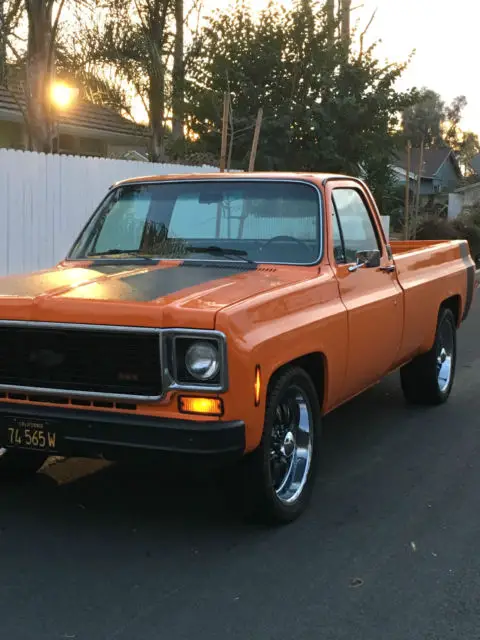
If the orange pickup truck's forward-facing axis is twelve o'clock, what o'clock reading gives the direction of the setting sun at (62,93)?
The setting sun is roughly at 4 o'clock from the orange pickup truck.

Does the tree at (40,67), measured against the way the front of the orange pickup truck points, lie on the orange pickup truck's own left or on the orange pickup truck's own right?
on the orange pickup truck's own right

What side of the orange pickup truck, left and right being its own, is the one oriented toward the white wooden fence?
right

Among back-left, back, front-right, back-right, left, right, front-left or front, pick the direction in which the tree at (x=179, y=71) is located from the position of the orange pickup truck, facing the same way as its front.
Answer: back-right

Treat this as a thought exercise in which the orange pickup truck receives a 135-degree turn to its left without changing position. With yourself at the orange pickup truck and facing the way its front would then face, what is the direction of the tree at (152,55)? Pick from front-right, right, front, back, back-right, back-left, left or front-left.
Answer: left

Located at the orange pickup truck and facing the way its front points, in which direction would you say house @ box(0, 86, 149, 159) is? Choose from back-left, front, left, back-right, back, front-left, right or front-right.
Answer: back-right

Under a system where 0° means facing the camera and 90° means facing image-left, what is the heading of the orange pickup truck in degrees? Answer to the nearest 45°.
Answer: approximately 45°

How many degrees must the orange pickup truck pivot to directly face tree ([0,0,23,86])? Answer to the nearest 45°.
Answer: approximately 135° to its right

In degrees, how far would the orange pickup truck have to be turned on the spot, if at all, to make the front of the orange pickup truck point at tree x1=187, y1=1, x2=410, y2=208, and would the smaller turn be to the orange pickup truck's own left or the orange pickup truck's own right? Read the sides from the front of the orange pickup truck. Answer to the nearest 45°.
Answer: approximately 135° to the orange pickup truck's own right

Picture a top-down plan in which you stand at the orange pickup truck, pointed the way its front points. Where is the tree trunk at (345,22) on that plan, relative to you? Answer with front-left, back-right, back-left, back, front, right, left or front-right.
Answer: back-right
